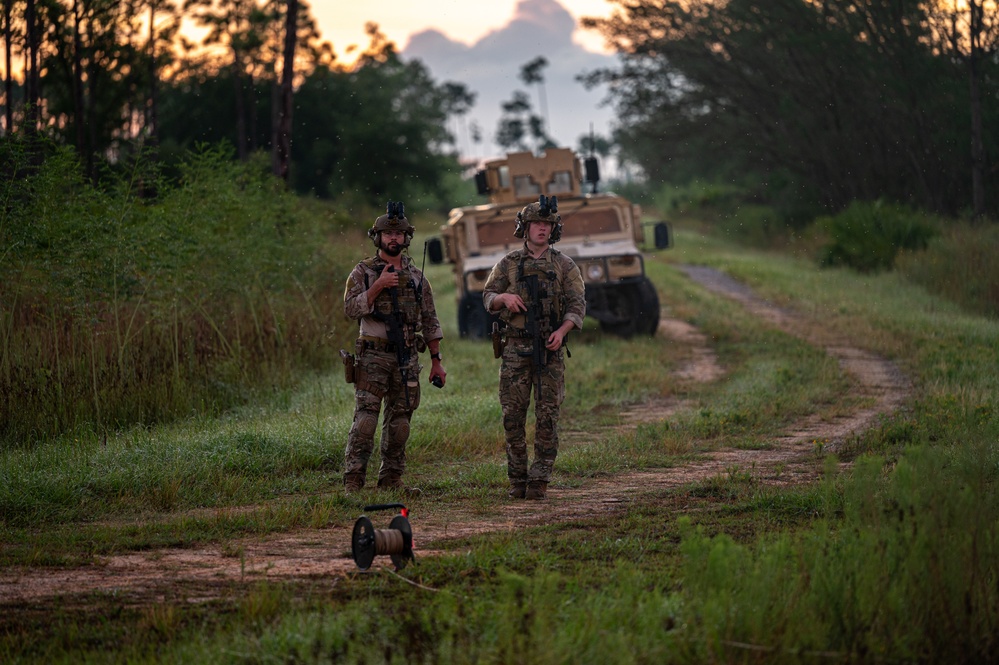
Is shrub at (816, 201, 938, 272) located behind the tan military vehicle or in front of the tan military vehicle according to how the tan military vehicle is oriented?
behind

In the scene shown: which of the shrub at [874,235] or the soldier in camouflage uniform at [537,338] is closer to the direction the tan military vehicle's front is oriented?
the soldier in camouflage uniform

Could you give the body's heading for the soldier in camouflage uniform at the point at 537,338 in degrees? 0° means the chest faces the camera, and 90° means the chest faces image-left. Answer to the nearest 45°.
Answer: approximately 0°

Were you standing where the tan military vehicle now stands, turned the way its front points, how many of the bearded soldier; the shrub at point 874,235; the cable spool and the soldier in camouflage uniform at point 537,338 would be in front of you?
3

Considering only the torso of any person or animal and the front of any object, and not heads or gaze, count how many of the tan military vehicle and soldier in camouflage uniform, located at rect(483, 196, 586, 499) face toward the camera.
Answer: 2

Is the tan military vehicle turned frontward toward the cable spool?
yes

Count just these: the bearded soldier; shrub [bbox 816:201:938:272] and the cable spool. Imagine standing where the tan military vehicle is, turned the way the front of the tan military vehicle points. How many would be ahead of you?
2

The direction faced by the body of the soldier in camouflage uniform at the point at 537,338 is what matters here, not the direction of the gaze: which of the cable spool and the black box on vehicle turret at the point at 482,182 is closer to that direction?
the cable spool

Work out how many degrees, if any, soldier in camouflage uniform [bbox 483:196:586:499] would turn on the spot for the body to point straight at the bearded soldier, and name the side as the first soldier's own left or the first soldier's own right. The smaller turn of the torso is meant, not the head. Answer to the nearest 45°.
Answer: approximately 90° to the first soldier's own right
